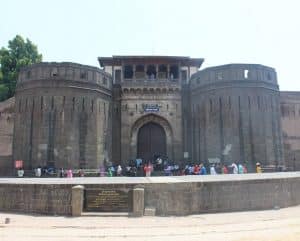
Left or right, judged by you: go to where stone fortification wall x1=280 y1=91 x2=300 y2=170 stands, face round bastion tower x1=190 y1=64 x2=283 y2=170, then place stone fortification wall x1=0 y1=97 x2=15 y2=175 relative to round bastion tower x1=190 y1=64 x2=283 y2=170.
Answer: right

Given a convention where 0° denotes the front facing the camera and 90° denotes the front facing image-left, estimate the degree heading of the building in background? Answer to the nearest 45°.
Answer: approximately 0°

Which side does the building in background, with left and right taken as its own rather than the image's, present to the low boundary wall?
front

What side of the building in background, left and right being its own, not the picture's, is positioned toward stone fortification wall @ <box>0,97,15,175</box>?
right

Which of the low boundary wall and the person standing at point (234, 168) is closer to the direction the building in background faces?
the low boundary wall

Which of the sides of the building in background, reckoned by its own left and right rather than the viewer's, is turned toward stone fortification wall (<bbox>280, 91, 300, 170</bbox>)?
left

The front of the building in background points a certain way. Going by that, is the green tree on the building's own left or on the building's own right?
on the building's own right

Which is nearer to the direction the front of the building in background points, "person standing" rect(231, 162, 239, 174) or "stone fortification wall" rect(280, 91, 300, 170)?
the person standing
